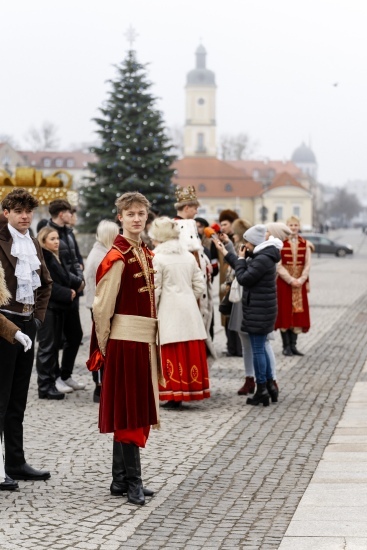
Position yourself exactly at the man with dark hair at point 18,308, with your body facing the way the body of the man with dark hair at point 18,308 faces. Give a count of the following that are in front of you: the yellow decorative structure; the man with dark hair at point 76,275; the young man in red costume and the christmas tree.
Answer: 1

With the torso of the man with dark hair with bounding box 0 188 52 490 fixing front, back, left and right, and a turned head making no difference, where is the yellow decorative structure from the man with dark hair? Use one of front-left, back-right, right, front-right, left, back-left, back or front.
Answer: back-left

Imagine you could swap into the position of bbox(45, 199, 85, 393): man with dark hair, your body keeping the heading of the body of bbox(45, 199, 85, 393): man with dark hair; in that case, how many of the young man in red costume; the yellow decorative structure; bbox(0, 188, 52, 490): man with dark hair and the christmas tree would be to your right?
2

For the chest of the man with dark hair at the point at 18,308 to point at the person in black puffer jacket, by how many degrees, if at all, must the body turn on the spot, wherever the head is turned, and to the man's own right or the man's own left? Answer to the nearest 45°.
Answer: approximately 90° to the man's own left

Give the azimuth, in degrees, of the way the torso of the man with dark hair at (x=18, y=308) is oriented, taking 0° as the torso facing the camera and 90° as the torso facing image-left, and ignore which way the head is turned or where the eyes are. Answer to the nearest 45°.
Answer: approximately 315°

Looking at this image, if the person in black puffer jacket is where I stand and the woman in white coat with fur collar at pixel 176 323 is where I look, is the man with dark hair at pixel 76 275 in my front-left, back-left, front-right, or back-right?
front-right

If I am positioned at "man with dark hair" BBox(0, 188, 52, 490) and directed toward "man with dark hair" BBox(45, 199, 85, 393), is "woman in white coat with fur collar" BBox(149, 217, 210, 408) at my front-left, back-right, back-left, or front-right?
front-right

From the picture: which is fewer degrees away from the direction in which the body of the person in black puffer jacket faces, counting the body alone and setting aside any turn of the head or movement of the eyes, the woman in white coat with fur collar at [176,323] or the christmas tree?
the woman in white coat with fur collar

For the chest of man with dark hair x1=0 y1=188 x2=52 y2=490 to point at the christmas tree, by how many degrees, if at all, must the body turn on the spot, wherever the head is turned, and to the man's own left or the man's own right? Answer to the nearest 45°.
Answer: approximately 135° to the man's own left

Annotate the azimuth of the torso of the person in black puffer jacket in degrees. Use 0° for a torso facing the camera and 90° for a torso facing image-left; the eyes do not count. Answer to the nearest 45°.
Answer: approximately 90°

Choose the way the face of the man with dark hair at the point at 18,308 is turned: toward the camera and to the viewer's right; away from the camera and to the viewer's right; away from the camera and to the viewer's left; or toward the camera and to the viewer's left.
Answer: toward the camera and to the viewer's right

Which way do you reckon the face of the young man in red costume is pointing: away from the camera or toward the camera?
toward the camera
